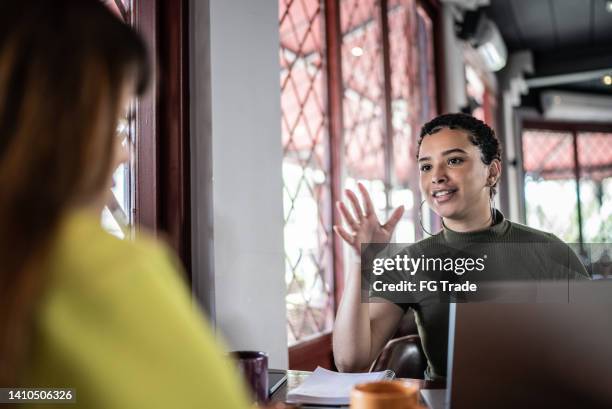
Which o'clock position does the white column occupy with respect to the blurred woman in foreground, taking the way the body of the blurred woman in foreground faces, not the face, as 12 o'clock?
The white column is roughly at 11 o'clock from the blurred woman in foreground.

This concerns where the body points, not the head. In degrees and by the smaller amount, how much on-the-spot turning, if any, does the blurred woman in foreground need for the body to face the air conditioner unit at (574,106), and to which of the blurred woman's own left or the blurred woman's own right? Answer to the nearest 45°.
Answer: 0° — they already face it

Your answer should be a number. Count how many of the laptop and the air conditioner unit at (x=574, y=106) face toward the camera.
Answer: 1

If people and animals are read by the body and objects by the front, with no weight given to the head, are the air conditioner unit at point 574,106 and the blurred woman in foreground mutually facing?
yes

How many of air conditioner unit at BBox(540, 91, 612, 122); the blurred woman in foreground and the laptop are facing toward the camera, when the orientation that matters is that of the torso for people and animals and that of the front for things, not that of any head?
1

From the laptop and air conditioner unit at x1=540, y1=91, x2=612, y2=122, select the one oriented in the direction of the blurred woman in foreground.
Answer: the air conditioner unit

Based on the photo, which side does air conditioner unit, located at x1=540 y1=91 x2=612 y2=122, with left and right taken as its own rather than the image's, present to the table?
front

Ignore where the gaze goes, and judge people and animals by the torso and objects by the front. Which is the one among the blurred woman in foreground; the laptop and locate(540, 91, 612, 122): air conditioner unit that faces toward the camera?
the air conditioner unit

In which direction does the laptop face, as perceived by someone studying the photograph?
facing away from the viewer and to the left of the viewer

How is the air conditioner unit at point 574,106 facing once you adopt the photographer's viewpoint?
facing the viewer

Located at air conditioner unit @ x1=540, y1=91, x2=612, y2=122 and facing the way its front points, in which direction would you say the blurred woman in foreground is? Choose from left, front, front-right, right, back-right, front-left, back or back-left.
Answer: front

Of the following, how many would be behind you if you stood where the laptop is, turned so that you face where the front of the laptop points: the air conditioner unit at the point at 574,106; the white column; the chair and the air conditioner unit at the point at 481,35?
0

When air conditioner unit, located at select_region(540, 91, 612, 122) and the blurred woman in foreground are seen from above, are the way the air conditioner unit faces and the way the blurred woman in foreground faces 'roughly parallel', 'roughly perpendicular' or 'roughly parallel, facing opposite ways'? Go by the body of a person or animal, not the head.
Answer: roughly parallel, facing opposite ways

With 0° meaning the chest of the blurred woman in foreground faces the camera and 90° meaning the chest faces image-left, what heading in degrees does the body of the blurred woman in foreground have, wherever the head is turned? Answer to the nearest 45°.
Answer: approximately 225°

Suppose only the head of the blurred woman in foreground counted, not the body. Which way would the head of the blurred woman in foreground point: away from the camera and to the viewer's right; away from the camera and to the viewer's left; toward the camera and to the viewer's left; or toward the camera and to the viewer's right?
away from the camera and to the viewer's right
